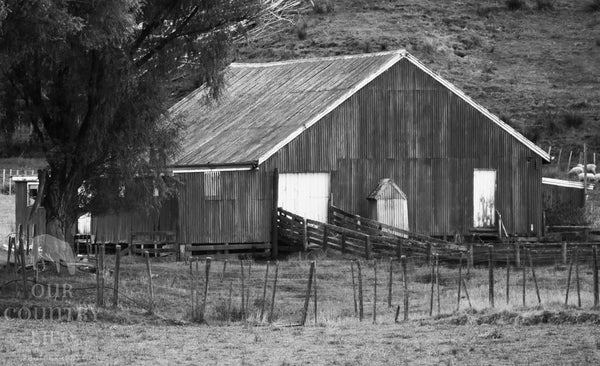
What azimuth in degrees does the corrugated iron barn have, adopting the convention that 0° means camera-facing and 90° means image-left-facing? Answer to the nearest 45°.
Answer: approximately 315°

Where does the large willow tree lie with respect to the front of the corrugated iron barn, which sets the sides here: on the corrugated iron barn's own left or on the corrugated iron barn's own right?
on the corrugated iron barn's own right

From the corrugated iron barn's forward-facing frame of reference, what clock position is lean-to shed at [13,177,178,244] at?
The lean-to shed is roughly at 4 o'clock from the corrugated iron barn.
